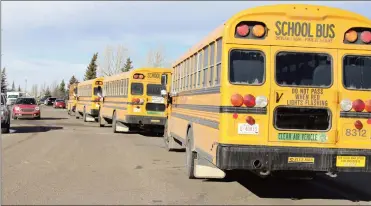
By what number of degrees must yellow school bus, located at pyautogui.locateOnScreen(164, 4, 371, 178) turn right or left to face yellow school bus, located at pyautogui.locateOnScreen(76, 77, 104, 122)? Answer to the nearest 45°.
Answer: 0° — it already faces it

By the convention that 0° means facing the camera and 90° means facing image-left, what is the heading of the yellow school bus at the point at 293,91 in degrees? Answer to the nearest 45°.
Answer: approximately 135°

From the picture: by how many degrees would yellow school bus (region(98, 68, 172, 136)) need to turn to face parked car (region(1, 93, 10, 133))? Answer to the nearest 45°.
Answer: approximately 45° to its left

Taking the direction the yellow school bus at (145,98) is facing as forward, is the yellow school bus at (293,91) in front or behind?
behind

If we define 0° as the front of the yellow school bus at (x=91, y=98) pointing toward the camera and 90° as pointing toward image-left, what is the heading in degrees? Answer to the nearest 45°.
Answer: approximately 135°

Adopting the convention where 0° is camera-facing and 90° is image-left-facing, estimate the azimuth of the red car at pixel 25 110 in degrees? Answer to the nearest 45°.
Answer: approximately 0°

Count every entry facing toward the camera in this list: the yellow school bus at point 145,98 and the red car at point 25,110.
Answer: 1

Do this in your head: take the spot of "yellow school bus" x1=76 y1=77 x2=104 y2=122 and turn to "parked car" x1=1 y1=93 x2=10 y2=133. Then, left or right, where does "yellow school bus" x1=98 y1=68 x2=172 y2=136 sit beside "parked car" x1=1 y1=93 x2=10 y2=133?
left
